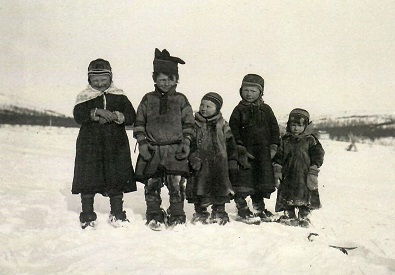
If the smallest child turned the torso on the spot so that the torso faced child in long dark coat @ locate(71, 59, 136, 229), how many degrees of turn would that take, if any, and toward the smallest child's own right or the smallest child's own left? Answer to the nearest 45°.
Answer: approximately 45° to the smallest child's own right

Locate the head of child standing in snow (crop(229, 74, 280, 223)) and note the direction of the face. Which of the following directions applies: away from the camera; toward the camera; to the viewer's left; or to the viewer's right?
toward the camera

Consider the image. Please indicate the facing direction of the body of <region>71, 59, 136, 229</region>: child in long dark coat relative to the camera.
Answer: toward the camera

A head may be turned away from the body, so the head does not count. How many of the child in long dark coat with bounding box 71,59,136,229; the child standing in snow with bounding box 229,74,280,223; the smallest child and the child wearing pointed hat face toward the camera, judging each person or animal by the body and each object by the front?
4

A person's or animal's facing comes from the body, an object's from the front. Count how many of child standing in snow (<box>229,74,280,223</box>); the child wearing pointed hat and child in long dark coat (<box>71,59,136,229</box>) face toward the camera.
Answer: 3

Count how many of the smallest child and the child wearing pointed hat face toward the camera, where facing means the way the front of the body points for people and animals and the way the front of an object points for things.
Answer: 2

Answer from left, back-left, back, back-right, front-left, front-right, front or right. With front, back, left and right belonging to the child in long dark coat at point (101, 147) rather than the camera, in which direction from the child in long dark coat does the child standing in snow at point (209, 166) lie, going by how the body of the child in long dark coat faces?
left

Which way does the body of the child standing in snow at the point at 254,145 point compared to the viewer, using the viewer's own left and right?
facing the viewer

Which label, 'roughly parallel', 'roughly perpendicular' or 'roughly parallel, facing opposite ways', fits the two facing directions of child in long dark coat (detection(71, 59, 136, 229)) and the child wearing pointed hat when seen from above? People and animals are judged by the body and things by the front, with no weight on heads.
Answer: roughly parallel

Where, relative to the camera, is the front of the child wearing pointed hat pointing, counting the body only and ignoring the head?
toward the camera

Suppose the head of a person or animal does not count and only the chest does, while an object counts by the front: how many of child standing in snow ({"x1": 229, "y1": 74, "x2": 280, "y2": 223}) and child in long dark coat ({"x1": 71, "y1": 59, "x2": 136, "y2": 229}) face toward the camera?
2

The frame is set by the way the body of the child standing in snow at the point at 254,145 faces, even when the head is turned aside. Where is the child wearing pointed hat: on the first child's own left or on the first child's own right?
on the first child's own right

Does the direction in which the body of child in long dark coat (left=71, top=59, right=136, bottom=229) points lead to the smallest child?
no

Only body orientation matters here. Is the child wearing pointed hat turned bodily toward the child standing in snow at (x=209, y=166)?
no

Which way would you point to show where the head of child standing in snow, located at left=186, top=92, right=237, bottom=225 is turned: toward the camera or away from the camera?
toward the camera
